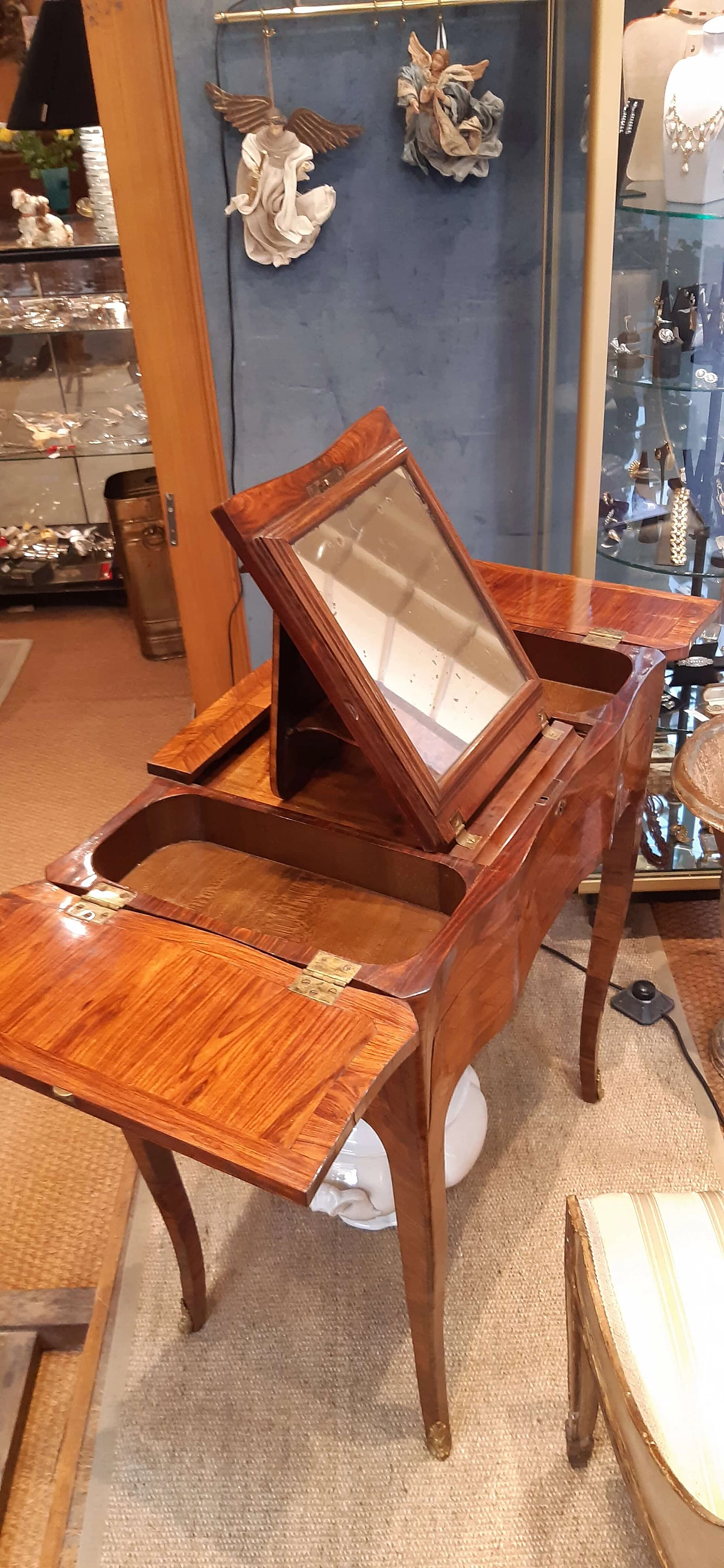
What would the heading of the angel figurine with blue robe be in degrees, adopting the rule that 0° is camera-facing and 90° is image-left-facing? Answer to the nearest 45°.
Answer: approximately 45°

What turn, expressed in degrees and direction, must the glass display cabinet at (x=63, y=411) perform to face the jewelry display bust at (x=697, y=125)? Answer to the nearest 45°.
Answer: approximately 45° to its left

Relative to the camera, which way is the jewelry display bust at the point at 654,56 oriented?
toward the camera

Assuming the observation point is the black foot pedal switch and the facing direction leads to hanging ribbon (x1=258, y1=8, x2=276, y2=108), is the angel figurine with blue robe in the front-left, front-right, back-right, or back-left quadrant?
front-right

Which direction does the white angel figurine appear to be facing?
toward the camera

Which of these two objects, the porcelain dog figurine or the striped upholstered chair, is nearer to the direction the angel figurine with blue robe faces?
the striped upholstered chair

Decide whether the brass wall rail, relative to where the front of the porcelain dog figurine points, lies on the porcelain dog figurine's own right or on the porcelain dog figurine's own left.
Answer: on the porcelain dog figurine's own left

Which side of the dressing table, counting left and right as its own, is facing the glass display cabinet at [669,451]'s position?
left

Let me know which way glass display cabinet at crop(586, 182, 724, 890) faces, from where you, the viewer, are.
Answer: facing the viewer

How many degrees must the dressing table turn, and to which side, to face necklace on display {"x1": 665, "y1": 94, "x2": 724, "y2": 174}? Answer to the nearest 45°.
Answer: approximately 90° to its left

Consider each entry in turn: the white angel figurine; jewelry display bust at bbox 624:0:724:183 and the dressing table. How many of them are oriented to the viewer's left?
0

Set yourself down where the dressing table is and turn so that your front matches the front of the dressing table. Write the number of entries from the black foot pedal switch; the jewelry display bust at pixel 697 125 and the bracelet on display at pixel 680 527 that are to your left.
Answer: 3

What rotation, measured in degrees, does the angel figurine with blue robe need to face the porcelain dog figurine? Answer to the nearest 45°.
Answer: approximately 90° to its right
